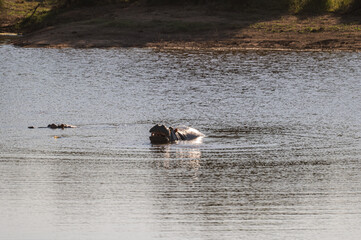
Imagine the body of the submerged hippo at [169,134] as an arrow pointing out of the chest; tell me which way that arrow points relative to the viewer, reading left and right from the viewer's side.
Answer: facing to the left of the viewer
